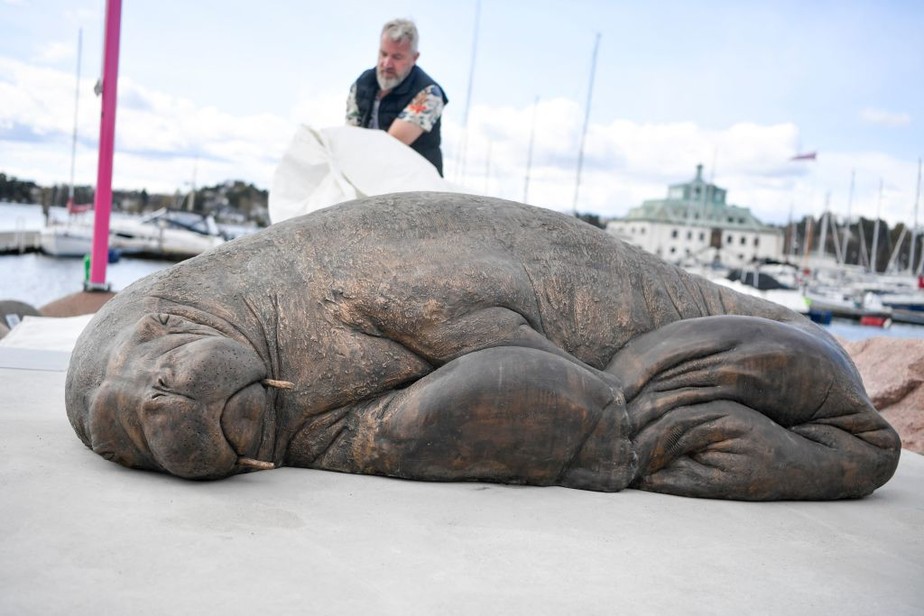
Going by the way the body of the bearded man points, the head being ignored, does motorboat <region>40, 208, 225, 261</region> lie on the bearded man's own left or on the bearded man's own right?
on the bearded man's own right

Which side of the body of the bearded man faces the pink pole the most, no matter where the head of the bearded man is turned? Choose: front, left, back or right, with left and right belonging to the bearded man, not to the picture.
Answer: right

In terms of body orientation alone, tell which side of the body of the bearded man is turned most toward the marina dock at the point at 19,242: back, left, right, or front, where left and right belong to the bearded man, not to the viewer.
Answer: right

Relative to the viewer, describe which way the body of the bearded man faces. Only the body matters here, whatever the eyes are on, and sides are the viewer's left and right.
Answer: facing the viewer and to the left of the viewer

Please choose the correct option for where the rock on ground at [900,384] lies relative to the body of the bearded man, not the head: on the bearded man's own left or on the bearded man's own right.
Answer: on the bearded man's own left
